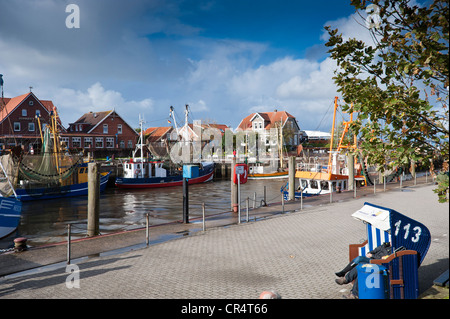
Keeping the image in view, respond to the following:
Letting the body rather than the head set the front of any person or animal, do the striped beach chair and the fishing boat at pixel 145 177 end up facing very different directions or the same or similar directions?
very different directions

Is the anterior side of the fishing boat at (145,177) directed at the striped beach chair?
no

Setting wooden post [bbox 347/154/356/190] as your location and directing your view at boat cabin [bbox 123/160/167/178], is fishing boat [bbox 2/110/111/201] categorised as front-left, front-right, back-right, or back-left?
front-left

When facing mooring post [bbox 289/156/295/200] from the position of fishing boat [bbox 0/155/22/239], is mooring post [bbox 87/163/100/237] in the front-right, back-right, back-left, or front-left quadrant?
front-right
